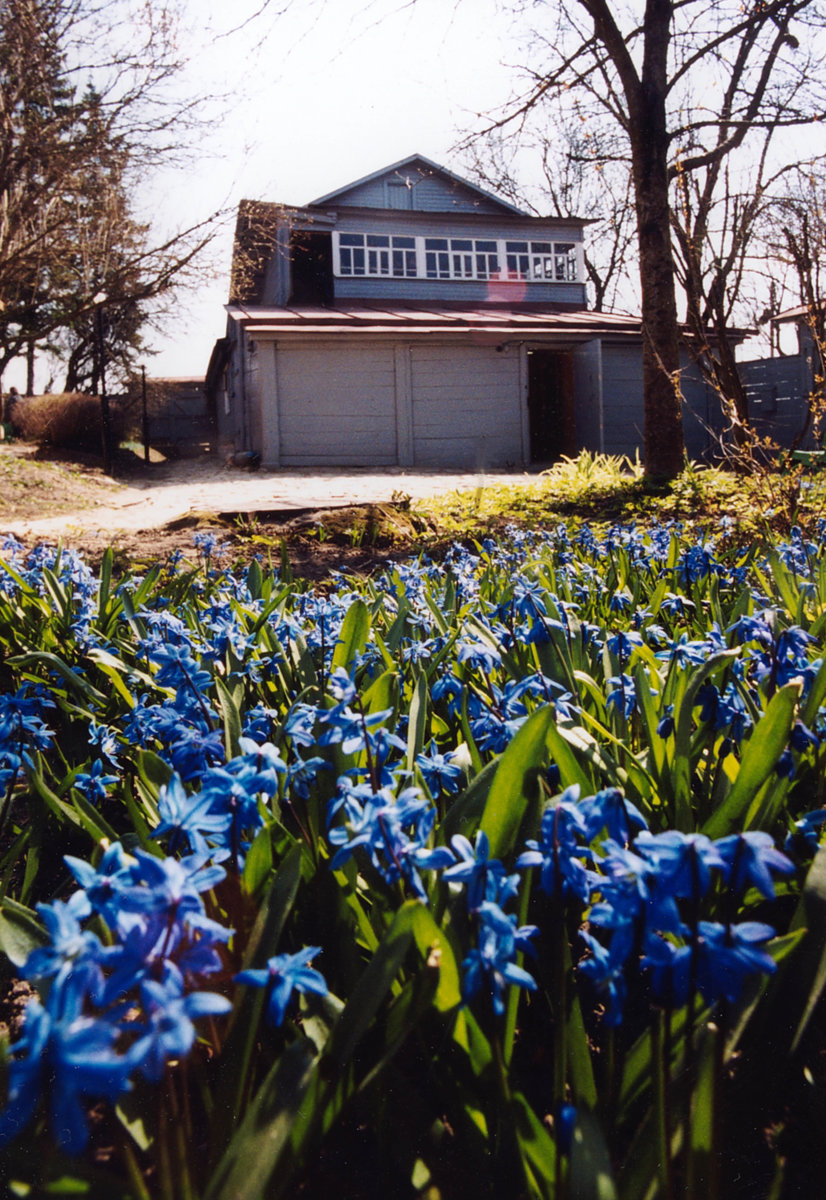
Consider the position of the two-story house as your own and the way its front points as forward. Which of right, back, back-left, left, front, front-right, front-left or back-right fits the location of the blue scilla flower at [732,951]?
front

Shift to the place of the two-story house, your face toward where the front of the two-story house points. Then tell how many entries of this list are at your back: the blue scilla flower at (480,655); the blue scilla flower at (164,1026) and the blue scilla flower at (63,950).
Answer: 0

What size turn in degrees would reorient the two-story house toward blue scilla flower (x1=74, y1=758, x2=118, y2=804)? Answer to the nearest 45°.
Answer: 0° — it already faces it

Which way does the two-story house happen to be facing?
toward the camera

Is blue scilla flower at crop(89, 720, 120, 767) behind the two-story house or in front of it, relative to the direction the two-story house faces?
in front

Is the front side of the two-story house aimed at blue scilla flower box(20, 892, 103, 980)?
yes

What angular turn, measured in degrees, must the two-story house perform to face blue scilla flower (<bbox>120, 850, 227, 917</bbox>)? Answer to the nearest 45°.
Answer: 0° — it already faces it

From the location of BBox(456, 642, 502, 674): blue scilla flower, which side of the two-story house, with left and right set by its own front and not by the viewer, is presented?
front

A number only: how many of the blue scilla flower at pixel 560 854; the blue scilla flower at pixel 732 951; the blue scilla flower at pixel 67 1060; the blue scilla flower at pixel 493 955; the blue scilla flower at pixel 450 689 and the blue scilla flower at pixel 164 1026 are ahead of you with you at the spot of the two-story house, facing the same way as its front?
6

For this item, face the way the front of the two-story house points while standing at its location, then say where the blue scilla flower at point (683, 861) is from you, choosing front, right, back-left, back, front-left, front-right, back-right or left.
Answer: front

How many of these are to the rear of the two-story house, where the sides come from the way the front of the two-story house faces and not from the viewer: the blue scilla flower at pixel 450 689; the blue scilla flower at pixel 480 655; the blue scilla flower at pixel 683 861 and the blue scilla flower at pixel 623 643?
0

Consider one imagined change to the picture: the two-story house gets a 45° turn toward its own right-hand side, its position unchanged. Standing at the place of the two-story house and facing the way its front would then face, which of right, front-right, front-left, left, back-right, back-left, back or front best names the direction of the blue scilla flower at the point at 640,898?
front-left

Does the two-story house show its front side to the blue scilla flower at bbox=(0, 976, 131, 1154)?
yes

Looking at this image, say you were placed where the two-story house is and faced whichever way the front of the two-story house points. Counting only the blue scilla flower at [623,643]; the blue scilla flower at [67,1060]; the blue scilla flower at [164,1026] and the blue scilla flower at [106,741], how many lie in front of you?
4

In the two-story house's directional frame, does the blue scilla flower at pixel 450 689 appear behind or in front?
in front

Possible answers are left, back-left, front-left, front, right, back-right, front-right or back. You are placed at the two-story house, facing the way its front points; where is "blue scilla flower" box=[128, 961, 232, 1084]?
front
